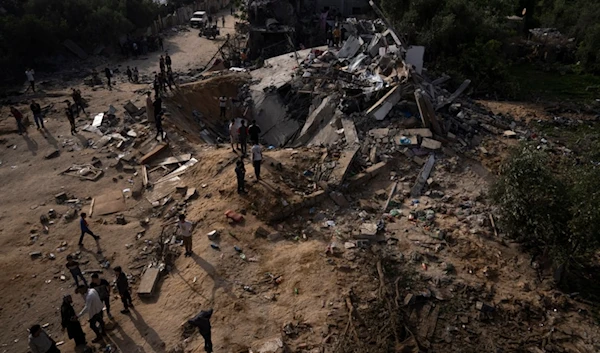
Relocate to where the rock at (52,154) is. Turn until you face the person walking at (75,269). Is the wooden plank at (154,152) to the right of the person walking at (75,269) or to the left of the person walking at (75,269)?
left

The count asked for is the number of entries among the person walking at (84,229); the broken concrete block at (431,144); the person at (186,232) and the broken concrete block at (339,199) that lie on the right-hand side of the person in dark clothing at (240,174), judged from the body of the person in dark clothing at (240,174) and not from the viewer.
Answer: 2

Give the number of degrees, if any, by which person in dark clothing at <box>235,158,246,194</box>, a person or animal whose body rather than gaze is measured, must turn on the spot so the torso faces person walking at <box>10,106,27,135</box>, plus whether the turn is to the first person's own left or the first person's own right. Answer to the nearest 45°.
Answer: approximately 45° to the first person's own left

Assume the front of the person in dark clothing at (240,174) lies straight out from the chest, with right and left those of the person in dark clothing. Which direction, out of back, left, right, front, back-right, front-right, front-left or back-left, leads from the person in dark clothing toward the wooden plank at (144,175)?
front-left

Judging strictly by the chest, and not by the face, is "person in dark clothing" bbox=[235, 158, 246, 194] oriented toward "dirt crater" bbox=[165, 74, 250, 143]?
yes

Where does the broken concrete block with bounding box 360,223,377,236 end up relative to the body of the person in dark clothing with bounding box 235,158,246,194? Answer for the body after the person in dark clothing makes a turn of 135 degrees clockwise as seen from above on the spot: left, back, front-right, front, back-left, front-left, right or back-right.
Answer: front

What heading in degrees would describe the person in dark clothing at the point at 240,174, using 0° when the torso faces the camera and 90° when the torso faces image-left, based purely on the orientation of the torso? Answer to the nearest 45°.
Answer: approximately 180°

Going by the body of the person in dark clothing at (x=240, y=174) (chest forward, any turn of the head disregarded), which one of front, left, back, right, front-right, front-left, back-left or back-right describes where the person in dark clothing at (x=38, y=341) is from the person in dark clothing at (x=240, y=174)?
back-left

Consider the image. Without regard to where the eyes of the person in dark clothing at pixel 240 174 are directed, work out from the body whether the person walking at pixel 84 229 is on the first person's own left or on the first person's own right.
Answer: on the first person's own left

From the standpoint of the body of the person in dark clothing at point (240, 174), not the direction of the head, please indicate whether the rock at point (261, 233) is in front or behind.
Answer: behind

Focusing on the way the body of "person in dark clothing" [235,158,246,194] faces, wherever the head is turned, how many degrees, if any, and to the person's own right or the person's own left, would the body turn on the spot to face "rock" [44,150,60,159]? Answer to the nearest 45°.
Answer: approximately 45° to the person's own left

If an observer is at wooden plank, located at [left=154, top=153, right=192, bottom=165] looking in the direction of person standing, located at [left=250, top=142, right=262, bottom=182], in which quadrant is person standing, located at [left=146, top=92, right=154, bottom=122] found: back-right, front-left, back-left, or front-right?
back-left

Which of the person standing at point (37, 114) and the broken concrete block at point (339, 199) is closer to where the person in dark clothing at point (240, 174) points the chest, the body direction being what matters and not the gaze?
the person standing

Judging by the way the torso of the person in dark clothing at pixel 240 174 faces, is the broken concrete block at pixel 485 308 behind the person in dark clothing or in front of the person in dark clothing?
behind

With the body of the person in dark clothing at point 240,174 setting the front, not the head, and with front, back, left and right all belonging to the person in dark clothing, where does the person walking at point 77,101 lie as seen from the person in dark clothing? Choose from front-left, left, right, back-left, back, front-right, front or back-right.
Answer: front-left

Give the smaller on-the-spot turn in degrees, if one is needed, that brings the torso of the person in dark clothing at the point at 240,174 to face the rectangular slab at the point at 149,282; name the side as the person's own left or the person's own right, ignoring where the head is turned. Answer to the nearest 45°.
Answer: approximately 135° to the person's own left

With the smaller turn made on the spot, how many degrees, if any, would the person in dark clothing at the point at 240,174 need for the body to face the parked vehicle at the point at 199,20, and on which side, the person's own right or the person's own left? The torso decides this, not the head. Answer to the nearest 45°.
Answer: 0° — they already face it
